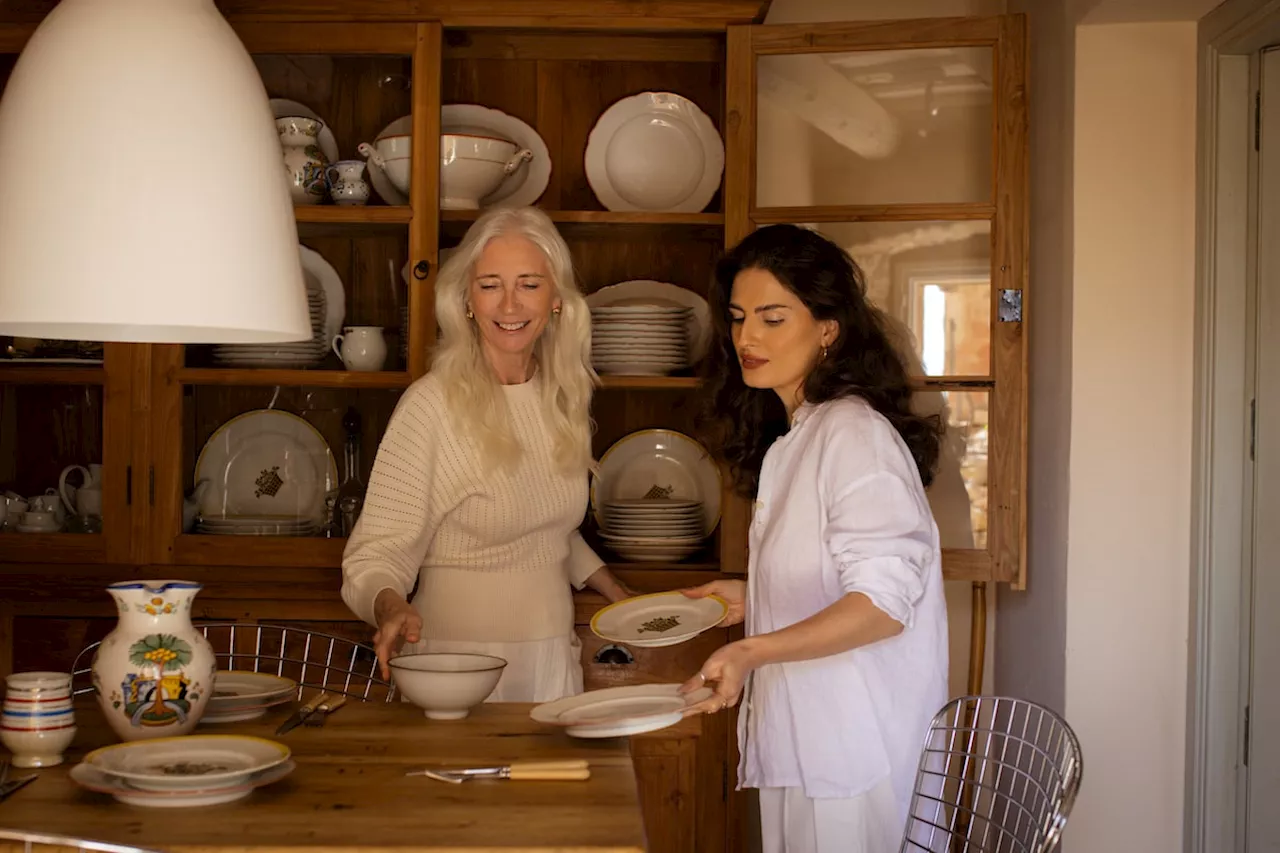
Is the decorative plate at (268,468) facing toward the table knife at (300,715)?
yes

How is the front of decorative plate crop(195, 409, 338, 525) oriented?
toward the camera

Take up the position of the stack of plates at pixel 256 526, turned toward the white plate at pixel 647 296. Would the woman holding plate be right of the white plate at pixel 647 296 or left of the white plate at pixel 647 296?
right

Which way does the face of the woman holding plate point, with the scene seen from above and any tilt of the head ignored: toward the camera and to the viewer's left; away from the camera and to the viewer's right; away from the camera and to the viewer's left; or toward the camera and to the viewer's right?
toward the camera and to the viewer's left

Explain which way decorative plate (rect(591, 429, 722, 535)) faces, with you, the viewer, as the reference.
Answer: facing the viewer

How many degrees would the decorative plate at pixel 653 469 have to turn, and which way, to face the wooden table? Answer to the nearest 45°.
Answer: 0° — it already faces it

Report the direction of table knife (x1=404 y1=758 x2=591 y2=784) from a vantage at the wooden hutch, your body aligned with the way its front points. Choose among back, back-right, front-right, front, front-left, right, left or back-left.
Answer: front

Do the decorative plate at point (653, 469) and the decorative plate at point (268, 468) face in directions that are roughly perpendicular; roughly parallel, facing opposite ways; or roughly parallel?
roughly parallel

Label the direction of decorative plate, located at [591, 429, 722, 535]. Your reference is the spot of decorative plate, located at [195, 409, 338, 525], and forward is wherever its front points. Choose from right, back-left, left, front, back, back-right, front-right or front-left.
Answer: left

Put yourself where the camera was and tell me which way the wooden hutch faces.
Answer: facing the viewer

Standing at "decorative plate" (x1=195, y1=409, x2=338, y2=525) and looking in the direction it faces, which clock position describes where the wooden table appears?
The wooden table is roughly at 12 o'clock from the decorative plate.

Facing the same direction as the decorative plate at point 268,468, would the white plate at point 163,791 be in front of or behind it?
in front

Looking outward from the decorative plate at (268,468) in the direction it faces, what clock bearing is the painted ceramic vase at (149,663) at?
The painted ceramic vase is roughly at 12 o'clock from the decorative plate.

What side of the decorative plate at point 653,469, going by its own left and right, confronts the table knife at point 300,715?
front

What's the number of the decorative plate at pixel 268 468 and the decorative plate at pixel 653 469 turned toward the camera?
2
